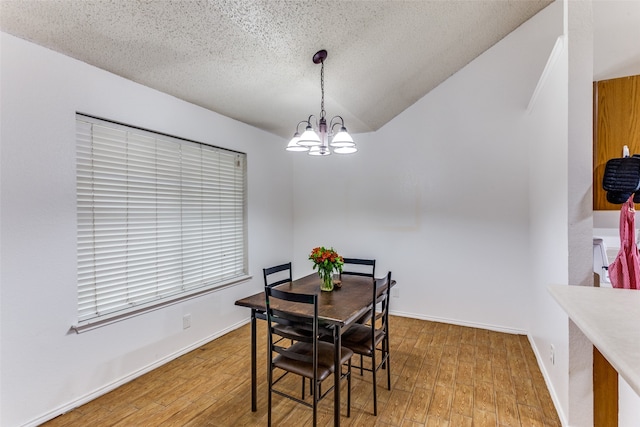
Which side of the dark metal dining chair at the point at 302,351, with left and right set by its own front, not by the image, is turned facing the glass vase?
front

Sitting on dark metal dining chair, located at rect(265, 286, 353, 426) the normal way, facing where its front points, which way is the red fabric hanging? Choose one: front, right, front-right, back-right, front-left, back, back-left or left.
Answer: front-right

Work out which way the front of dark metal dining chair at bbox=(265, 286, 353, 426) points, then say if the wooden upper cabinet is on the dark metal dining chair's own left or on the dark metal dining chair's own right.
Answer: on the dark metal dining chair's own right

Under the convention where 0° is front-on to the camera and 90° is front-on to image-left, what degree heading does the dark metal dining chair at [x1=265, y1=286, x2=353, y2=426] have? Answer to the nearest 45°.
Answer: approximately 225°

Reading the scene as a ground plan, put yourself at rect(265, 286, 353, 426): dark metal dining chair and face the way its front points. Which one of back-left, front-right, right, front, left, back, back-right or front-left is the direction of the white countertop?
right
